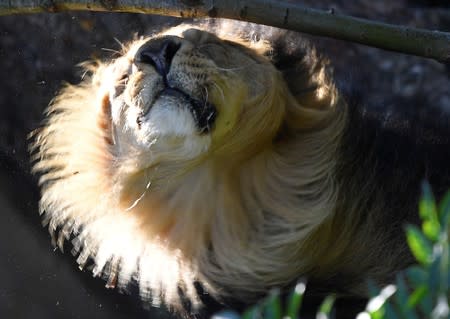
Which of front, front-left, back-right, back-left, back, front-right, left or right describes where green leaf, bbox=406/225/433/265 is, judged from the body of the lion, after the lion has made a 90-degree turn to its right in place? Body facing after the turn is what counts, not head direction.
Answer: back-right

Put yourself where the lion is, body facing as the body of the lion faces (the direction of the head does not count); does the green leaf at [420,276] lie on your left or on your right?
on your left

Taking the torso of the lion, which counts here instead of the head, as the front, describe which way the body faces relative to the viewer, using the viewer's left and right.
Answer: facing the viewer and to the left of the viewer
